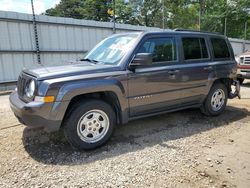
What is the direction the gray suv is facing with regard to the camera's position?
facing the viewer and to the left of the viewer

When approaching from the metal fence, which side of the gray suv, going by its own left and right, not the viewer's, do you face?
right
